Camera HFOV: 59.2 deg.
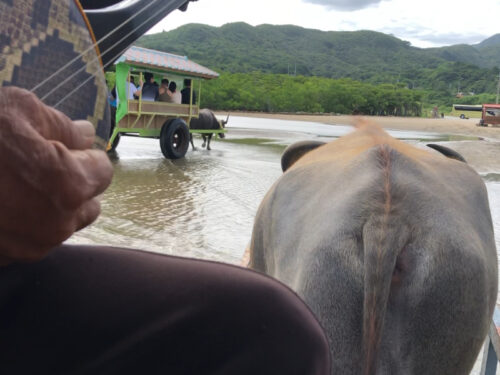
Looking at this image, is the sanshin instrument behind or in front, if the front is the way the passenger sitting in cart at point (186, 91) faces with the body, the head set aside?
behind

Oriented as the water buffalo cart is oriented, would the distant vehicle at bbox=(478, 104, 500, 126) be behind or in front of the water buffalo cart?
in front

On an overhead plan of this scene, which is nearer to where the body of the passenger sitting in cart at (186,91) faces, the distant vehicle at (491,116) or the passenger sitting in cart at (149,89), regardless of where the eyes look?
the distant vehicle

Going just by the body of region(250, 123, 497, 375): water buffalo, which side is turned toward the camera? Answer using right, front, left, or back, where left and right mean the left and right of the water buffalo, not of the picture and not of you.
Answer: back

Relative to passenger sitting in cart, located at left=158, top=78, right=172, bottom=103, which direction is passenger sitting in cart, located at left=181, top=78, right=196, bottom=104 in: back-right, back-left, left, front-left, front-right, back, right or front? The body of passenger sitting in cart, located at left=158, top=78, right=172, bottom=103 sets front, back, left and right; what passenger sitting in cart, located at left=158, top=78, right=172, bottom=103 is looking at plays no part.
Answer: front-right

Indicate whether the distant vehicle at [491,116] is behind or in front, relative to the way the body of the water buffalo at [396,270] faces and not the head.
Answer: in front
